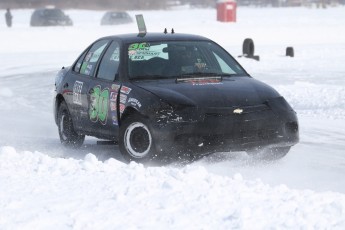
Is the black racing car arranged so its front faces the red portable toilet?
no

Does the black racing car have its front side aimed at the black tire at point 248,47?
no

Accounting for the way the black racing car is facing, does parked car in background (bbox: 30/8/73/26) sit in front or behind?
behind

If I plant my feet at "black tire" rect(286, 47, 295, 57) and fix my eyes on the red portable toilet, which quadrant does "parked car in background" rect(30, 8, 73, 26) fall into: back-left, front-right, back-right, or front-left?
front-left

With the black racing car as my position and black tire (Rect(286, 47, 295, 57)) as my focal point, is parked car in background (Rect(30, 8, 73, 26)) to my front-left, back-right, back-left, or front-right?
front-left

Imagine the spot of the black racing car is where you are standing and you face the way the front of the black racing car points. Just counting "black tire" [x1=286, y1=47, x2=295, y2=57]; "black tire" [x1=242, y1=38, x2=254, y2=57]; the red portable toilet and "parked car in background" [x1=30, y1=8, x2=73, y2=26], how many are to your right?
0

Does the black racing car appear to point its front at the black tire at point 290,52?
no

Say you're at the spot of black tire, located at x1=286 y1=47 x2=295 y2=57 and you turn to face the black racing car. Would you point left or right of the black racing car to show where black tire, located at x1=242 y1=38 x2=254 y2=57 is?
right
